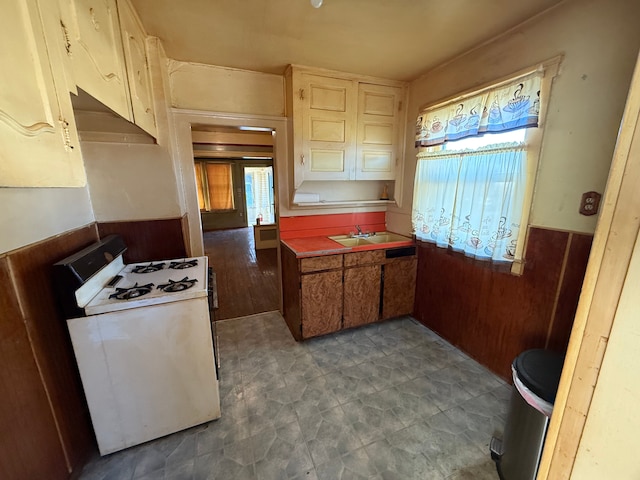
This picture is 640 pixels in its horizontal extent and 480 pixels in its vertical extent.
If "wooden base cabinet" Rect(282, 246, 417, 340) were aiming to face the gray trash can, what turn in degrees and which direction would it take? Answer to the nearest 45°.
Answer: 0° — it already faces it

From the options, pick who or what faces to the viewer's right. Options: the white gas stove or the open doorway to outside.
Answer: the white gas stove

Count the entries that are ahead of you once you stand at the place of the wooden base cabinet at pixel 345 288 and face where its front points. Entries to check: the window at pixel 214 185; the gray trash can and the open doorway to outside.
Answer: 1

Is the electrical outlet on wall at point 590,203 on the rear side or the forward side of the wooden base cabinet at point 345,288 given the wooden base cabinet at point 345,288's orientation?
on the forward side

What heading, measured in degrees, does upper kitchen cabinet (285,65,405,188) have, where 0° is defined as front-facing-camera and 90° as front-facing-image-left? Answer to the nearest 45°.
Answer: approximately 315°

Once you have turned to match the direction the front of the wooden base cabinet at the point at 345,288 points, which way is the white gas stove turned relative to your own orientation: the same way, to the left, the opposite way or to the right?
to the left

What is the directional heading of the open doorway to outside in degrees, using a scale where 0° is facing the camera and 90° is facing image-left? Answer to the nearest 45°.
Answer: approximately 0°

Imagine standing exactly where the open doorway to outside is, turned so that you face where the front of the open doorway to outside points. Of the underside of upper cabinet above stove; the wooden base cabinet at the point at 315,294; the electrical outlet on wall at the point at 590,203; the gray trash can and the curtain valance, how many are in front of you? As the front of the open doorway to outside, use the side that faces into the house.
5

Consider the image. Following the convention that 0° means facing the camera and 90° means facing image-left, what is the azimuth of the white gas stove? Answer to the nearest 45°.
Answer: approximately 270°

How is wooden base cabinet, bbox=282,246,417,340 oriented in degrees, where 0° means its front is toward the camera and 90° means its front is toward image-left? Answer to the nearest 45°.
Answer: approximately 315°

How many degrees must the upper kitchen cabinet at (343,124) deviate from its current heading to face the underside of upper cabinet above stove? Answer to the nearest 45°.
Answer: approximately 90° to its right

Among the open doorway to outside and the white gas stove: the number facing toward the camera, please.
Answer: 1

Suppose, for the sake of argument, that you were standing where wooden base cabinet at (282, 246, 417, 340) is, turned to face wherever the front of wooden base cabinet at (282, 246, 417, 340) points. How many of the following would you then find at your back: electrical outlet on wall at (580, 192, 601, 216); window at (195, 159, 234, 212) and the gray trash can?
1
